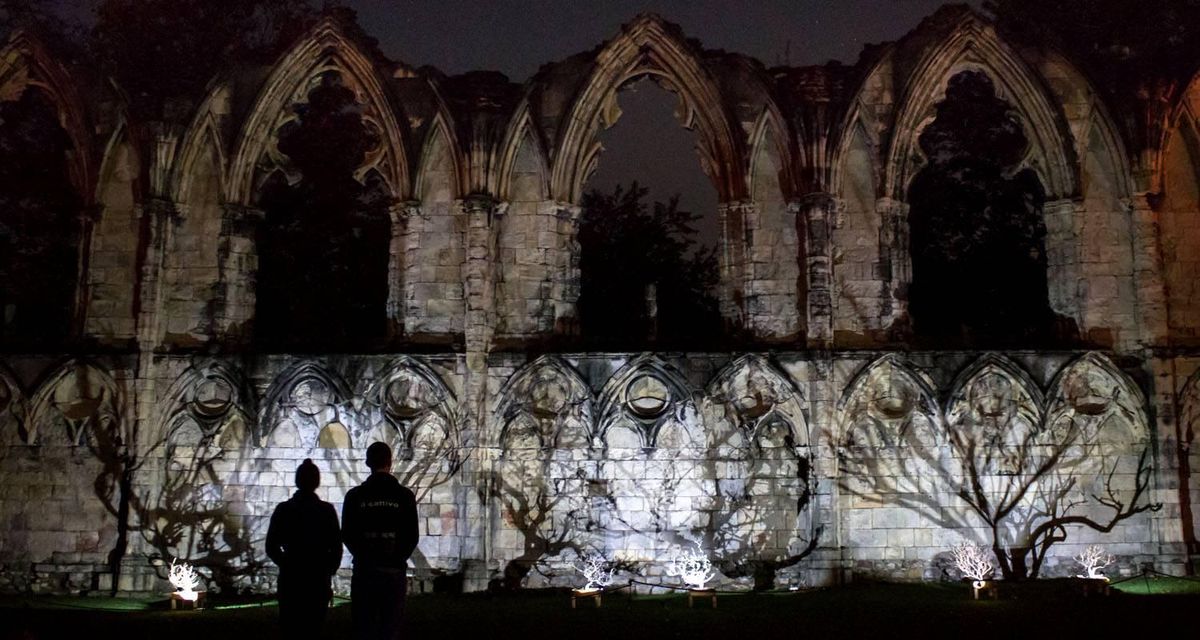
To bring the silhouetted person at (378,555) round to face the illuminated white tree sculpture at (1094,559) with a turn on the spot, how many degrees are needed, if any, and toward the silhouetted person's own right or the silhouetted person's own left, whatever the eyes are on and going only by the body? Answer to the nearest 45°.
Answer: approximately 45° to the silhouetted person's own right

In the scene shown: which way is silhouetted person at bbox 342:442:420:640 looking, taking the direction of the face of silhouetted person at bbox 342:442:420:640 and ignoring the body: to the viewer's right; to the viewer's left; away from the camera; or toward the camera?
away from the camera

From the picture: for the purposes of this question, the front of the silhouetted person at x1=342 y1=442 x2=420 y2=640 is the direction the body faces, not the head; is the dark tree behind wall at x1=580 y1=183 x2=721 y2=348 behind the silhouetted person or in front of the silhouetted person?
in front

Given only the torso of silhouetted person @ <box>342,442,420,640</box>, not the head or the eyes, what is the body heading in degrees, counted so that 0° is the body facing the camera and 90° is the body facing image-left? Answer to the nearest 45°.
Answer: approximately 180°

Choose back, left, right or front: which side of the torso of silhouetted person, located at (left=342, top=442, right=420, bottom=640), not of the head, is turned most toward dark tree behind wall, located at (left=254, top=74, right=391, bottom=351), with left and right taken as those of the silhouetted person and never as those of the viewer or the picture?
front

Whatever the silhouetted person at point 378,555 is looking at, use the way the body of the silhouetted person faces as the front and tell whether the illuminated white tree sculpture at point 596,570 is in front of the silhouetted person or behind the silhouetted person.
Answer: in front

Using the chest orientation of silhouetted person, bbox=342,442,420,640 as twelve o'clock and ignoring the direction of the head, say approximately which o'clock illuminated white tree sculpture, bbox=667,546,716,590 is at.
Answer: The illuminated white tree sculpture is roughly at 1 o'clock from the silhouetted person.

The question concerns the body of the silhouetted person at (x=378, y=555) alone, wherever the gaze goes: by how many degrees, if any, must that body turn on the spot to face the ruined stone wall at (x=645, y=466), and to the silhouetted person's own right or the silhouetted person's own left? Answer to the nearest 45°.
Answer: approximately 45° to the silhouetted person's own right

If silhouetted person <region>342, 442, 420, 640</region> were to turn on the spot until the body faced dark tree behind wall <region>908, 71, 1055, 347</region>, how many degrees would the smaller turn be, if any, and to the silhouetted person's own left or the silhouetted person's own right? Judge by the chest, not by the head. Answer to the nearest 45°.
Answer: approximately 45° to the silhouetted person's own right
